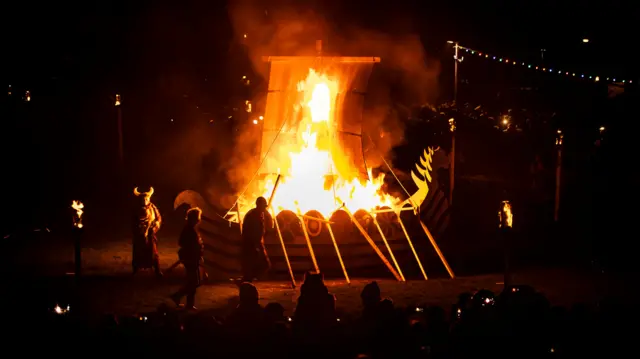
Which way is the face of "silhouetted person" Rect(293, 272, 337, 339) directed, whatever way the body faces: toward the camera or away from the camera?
away from the camera

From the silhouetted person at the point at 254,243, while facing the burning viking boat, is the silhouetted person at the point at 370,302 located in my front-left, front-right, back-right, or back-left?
back-right

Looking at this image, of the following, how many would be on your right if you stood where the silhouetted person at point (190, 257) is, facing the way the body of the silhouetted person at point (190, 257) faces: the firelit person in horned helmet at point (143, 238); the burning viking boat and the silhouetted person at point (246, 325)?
1

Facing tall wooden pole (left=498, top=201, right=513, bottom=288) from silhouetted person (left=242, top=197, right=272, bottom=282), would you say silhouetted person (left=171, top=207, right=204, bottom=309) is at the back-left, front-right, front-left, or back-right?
back-right
